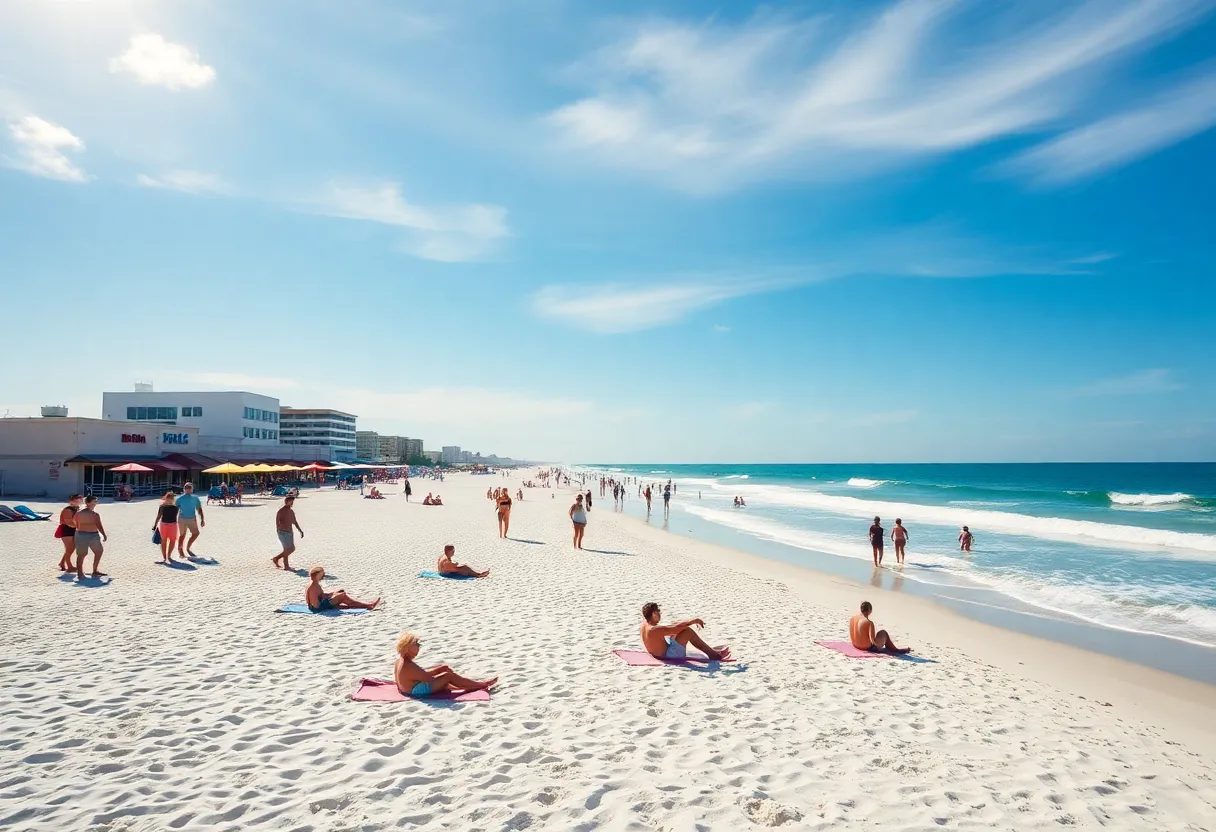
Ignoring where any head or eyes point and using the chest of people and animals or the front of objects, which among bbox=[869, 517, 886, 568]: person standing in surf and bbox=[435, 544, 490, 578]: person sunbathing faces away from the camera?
the person standing in surf

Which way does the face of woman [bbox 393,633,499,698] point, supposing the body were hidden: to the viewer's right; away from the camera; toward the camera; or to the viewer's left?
to the viewer's right

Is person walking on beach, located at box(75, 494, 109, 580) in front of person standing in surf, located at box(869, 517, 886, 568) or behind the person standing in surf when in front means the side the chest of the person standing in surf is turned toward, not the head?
behind

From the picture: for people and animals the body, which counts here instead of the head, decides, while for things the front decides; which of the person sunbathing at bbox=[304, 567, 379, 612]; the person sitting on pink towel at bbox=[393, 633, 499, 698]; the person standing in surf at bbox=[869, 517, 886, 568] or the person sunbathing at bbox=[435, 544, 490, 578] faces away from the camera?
the person standing in surf

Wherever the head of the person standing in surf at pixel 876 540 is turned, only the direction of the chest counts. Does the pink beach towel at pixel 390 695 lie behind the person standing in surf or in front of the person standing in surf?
behind

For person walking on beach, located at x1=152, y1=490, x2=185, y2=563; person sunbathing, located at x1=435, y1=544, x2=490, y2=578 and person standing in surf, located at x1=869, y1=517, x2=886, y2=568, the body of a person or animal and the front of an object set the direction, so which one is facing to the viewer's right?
the person sunbathing

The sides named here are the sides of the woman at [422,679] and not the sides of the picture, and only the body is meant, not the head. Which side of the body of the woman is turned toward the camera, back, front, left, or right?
right

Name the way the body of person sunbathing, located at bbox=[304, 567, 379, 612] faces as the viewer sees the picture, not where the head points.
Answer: to the viewer's right

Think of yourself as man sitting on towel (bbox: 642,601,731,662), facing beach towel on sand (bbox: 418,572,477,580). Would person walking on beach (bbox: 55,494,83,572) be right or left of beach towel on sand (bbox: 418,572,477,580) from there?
left

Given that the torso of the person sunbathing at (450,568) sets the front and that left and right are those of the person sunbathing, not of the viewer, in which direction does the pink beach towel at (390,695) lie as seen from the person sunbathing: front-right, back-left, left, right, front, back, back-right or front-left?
right

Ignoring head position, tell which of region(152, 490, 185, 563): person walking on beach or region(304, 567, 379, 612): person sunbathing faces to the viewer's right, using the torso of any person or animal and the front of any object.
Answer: the person sunbathing

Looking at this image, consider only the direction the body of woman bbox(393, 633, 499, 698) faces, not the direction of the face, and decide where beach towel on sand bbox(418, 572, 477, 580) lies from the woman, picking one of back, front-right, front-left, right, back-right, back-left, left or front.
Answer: left
